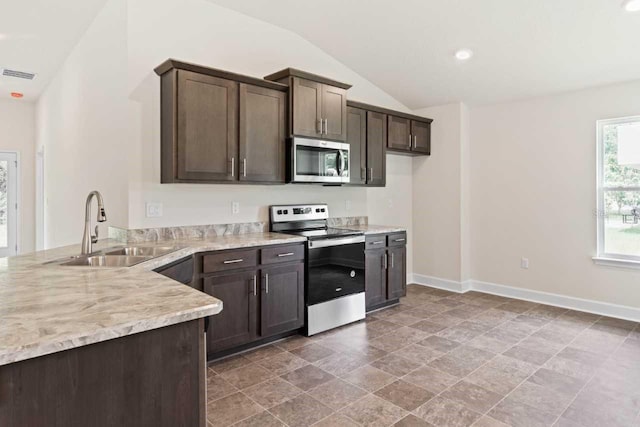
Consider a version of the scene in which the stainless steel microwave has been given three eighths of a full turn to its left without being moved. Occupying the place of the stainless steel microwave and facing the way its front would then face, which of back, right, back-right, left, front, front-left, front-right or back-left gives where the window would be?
right

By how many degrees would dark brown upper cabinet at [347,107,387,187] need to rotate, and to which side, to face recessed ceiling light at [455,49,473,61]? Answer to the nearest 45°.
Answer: approximately 45° to its left

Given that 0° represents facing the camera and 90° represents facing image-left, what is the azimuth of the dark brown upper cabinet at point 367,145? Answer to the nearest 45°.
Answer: approximately 315°

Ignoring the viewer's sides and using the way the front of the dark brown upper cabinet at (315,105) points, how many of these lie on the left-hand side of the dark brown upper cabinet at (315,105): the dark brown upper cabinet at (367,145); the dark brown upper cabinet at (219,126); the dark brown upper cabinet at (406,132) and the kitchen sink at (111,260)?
2

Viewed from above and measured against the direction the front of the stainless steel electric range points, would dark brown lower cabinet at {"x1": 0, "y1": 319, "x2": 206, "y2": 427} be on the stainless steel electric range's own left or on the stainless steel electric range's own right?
on the stainless steel electric range's own right
